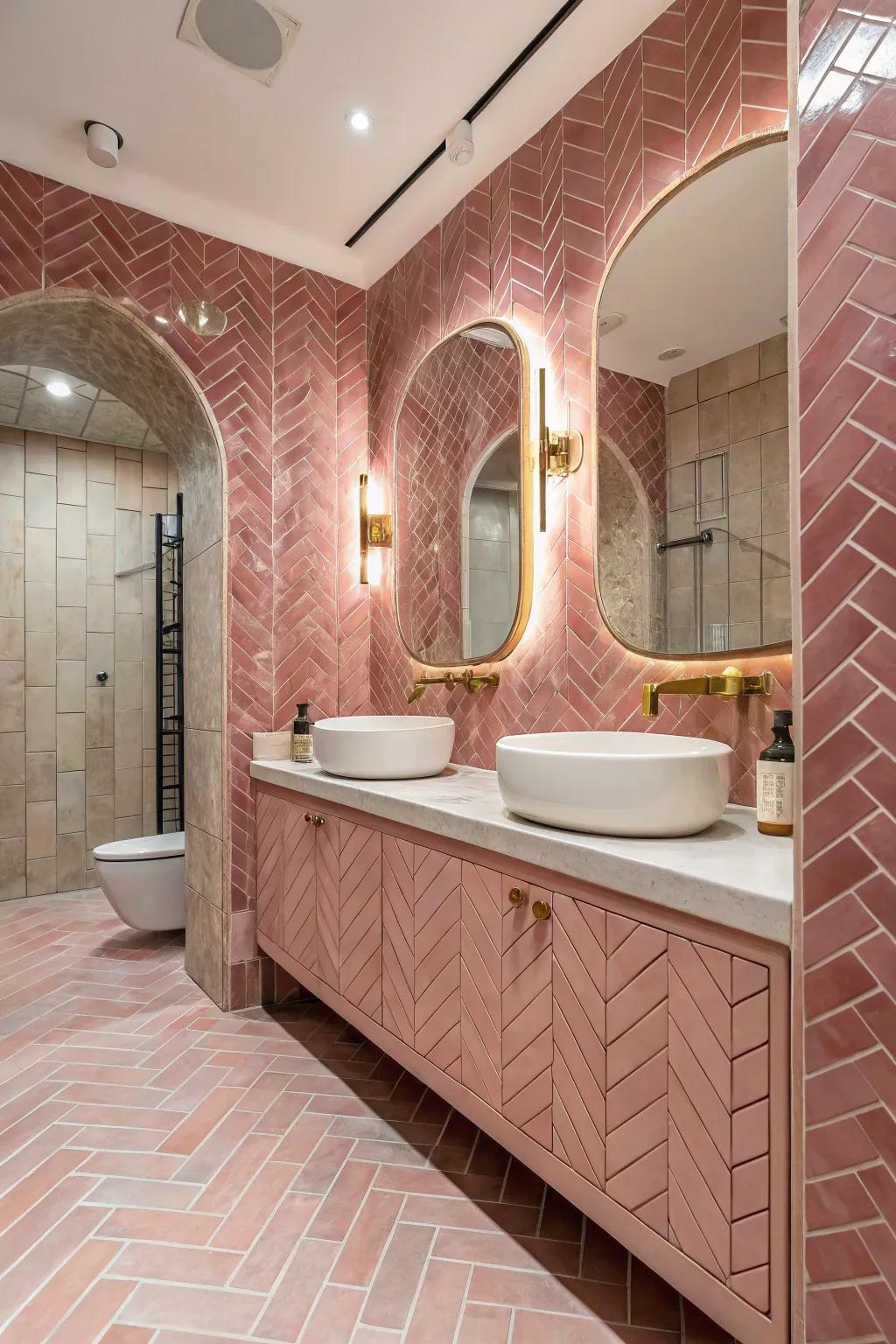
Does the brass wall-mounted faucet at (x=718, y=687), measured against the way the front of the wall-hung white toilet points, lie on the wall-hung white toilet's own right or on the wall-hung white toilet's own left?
on the wall-hung white toilet's own left

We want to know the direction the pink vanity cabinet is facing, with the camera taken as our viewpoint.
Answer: facing the viewer and to the left of the viewer

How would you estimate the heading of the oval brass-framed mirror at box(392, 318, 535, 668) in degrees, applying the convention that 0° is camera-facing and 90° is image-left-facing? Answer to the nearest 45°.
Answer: approximately 45°

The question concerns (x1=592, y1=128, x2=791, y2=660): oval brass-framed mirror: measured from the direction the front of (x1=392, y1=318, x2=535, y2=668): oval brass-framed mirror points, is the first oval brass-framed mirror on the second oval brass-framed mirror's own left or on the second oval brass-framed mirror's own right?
on the second oval brass-framed mirror's own left

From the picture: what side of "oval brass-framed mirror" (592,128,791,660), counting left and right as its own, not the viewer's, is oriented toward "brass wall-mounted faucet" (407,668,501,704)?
right

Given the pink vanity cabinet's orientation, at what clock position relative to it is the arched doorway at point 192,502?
The arched doorway is roughly at 3 o'clock from the pink vanity cabinet.

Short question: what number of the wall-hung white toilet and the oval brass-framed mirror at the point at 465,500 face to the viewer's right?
0

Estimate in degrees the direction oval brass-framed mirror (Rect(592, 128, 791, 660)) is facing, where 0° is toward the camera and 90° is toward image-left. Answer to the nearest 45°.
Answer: approximately 45°

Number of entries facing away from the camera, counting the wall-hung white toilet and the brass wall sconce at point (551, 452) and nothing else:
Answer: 0
